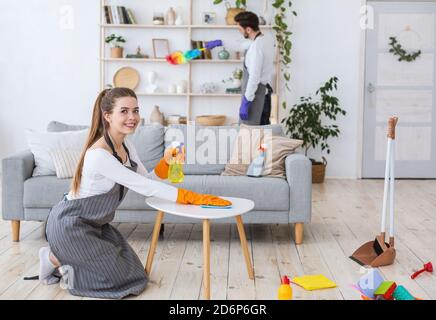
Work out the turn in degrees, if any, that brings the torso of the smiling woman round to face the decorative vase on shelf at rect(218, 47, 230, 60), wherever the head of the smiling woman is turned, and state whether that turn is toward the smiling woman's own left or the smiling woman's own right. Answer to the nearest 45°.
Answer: approximately 90° to the smiling woman's own left

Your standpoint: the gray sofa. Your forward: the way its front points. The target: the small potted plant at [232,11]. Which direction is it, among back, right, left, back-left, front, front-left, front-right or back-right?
back

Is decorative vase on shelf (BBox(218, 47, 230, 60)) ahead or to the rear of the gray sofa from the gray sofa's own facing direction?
to the rear

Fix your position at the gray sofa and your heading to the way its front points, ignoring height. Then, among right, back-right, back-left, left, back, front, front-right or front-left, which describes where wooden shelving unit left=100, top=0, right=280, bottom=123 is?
back

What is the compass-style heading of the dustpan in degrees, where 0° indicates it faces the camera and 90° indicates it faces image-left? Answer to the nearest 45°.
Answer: approximately 45°

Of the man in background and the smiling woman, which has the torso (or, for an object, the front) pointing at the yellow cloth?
the smiling woman

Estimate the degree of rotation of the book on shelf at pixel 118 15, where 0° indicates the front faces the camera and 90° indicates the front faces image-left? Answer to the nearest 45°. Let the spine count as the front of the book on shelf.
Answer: approximately 0°

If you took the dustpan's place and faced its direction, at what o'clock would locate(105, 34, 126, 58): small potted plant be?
The small potted plant is roughly at 3 o'clock from the dustpan.

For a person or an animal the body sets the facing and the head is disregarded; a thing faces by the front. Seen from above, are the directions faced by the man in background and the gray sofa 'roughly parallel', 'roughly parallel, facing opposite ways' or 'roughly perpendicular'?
roughly perpendicular

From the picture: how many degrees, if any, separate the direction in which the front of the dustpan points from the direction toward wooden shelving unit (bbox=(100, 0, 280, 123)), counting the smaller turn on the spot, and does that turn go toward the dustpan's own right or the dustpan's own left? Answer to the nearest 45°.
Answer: approximately 90° to the dustpan's own right

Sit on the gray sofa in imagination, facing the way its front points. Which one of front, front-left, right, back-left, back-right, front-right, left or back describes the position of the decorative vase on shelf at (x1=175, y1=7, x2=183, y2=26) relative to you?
back
